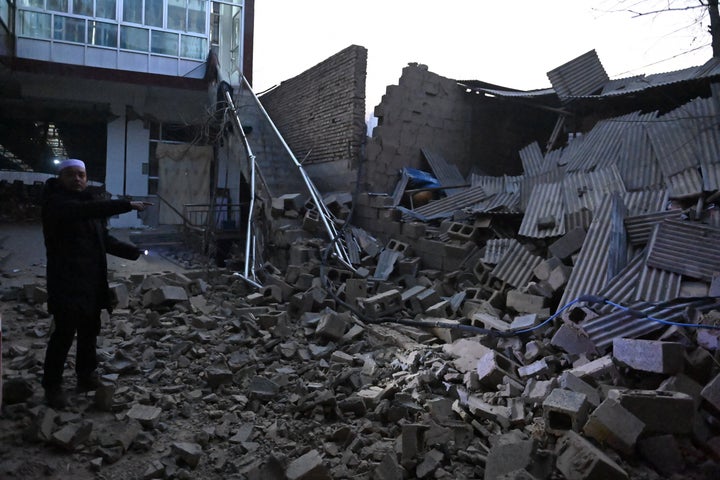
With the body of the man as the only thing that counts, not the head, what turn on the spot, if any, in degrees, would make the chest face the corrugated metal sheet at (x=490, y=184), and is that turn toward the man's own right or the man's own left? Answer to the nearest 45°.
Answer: approximately 90° to the man's own left

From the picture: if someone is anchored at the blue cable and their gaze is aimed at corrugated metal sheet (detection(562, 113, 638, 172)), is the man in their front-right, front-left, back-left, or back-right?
back-left

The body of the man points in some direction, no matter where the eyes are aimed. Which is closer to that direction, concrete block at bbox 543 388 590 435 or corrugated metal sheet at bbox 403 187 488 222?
the concrete block

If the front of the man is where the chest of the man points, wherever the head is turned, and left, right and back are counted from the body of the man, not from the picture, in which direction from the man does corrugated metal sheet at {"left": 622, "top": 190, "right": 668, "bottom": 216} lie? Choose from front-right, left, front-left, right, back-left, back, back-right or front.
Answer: front-left

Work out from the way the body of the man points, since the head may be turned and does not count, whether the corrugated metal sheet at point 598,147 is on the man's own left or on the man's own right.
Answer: on the man's own left

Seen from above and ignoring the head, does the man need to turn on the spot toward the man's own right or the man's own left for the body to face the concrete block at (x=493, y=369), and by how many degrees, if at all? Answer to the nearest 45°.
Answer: approximately 45° to the man's own left

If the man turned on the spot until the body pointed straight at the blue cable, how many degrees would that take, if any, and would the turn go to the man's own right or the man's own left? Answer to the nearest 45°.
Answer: approximately 45° to the man's own left

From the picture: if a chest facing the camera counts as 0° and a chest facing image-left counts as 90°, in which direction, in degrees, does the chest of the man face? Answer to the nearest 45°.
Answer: approximately 315°

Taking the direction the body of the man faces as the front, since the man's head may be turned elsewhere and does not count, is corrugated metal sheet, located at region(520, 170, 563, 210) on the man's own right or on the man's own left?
on the man's own left
